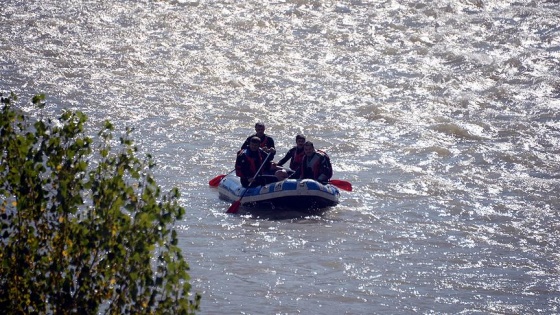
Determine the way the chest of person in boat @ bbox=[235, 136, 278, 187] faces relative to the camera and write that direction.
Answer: toward the camera

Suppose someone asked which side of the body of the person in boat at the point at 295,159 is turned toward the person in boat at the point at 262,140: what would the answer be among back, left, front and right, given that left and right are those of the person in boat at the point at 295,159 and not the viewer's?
right

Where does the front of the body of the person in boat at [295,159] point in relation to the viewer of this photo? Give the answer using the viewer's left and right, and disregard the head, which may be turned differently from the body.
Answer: facing the viewer and to the left of the viewer

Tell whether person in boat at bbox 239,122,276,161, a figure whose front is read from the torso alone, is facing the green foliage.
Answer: yes

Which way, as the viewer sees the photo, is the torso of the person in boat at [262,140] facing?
toward the camera

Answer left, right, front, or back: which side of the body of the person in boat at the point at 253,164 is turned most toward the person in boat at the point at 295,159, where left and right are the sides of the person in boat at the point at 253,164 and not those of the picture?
left

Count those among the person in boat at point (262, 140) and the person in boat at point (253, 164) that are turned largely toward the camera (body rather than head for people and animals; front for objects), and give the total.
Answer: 2

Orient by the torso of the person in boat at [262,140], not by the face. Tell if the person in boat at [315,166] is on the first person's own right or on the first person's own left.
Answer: on the first person's own left

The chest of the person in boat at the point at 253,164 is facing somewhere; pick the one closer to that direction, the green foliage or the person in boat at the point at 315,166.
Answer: the green foliage

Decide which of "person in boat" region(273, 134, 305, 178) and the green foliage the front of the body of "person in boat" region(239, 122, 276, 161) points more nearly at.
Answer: the green foliage

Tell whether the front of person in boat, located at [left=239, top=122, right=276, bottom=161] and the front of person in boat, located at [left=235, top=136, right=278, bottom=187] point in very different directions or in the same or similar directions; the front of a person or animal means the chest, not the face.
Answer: same or similar directions

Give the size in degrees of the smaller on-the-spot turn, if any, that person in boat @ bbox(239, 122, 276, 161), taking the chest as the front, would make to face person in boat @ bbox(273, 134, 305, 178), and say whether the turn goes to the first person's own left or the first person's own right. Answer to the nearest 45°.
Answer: approximately 45° to the first person's own left
